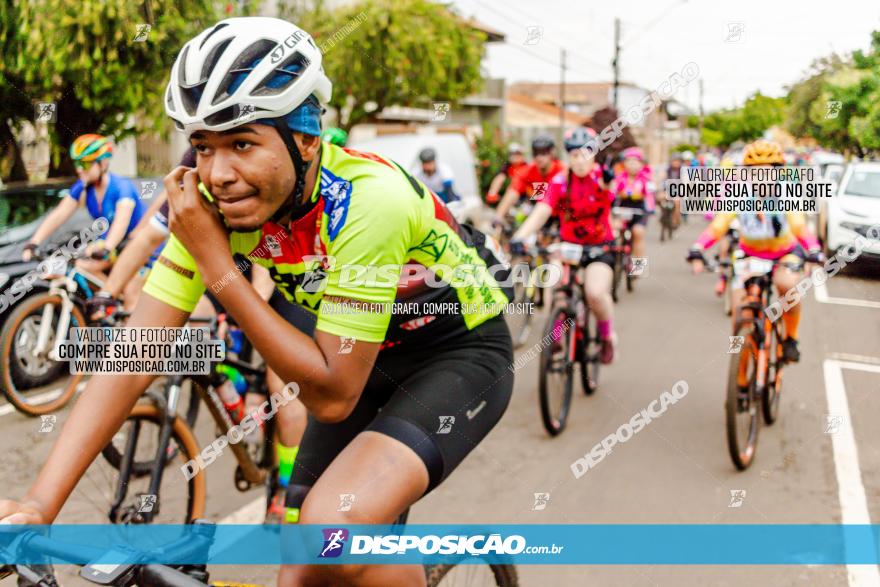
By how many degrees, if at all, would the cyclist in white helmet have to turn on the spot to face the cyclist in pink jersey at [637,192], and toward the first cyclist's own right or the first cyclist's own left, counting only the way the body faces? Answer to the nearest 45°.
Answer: approximately 180°

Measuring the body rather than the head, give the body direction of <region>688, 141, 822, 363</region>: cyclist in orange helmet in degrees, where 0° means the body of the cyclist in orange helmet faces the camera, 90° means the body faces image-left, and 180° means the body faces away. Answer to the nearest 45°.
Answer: approximately 0°

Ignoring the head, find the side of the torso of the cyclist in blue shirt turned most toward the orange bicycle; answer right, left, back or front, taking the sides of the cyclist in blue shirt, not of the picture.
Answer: left

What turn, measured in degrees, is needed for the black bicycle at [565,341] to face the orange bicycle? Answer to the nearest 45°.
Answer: approximately 45° to its left

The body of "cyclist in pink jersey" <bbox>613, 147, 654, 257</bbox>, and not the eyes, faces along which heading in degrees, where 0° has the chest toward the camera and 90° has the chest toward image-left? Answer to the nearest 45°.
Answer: approximately 0°

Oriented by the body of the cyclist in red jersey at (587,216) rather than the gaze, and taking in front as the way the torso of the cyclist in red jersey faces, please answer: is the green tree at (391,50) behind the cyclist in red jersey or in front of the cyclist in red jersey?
behind

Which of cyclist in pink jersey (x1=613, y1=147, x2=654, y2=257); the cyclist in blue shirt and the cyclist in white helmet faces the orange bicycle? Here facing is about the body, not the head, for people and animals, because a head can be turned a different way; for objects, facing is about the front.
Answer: the cyclist in pink jersey

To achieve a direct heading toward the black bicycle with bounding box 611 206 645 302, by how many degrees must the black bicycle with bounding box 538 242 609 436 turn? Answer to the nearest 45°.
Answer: approximately 180°

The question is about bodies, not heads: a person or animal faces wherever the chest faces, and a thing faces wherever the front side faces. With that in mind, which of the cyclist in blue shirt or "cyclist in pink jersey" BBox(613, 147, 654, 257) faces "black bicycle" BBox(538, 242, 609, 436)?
the cyclist in pink jersey
